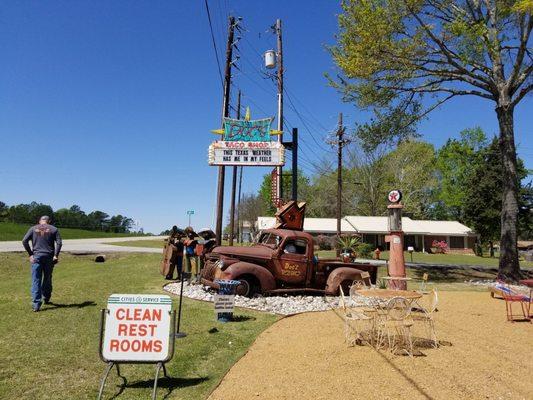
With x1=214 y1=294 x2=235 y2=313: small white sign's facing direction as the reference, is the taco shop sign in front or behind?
behind

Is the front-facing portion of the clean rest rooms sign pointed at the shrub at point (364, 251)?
no

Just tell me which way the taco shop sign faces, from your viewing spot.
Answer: facing the viewer

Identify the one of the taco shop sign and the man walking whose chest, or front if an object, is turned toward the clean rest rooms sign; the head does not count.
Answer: the taco shop sign

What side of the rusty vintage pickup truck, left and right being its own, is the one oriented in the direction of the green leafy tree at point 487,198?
back

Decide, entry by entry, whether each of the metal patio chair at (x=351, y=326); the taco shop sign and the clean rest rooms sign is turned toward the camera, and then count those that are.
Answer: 2

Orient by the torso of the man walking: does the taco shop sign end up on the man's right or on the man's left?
on the man's right

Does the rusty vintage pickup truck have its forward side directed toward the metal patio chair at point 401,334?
no

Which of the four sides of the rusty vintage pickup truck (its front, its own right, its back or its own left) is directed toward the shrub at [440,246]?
back

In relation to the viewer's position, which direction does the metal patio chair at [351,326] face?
facing to the right of the viewer

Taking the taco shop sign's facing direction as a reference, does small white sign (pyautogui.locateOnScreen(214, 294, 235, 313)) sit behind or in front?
in front

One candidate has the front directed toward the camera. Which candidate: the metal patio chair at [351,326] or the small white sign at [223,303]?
the small white sign

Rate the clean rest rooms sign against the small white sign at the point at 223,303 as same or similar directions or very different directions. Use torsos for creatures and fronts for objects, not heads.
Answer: same or similar directions

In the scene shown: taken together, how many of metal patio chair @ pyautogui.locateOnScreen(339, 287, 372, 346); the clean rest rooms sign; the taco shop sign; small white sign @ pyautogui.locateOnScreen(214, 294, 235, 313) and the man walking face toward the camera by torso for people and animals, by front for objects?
3

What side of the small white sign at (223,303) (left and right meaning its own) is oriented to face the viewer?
front

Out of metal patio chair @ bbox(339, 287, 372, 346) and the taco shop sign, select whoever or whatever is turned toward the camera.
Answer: the taco shop sign

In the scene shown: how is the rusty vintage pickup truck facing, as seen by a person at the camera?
facing the viewer and to the left of the viewer

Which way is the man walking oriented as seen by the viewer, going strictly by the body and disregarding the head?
away from the camera
